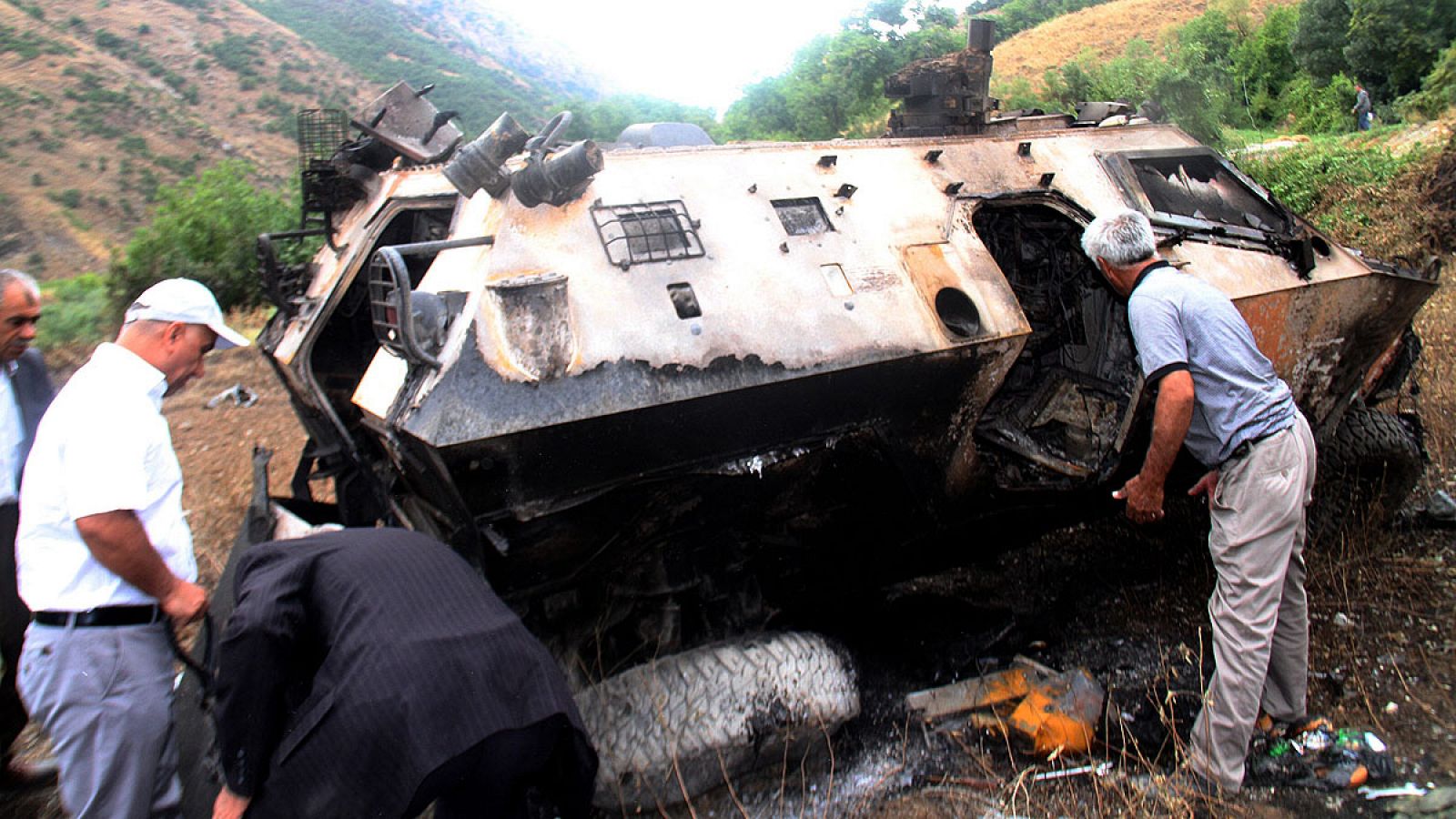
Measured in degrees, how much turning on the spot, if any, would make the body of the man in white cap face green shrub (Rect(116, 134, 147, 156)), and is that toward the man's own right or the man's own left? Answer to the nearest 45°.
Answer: approximately 90° to the man's own left

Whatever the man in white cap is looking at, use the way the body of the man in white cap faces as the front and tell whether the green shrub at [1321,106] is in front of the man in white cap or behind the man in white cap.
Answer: in front

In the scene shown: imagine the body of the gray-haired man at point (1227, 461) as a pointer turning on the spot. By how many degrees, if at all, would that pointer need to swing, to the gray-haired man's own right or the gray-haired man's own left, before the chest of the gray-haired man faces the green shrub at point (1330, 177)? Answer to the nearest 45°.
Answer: approximately 45° to the gray-haired man's own right

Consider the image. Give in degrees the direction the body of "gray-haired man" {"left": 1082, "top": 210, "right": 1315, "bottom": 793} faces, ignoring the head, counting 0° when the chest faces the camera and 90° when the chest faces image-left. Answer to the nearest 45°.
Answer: approximately 135°

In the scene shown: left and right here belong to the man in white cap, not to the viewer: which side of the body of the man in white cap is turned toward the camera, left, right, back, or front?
right

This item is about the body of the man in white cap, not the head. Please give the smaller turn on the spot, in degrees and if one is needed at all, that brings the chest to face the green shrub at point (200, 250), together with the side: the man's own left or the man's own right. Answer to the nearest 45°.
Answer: approximately 90° to the man's own left

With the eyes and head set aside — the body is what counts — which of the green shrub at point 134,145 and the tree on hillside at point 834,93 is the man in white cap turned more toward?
the tree on hillside

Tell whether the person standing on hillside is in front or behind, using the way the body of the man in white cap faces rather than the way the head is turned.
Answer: in front

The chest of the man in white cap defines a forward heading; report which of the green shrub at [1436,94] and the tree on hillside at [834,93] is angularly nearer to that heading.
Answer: the green shrub

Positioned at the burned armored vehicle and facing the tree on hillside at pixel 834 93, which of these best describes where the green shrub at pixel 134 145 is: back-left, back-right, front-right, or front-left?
front-left

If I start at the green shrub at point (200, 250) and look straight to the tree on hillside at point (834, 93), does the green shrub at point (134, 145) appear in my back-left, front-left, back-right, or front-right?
front-left

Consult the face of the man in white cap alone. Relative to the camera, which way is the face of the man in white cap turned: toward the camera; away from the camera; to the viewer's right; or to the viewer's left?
to the viewer's right

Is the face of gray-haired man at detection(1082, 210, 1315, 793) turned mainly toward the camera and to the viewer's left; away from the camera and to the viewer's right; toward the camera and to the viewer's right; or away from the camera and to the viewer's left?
away from the camera and to the viewer's left

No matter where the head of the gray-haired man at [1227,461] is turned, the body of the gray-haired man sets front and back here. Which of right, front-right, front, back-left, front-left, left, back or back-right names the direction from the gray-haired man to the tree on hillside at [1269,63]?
front-right

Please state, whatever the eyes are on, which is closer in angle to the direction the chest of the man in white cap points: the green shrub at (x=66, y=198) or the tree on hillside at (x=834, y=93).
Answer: the tree on hillside

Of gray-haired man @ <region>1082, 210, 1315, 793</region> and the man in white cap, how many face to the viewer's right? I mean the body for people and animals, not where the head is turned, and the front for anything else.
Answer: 1

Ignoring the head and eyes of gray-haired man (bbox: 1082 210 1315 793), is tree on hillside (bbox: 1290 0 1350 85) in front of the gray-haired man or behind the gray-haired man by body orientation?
in front
